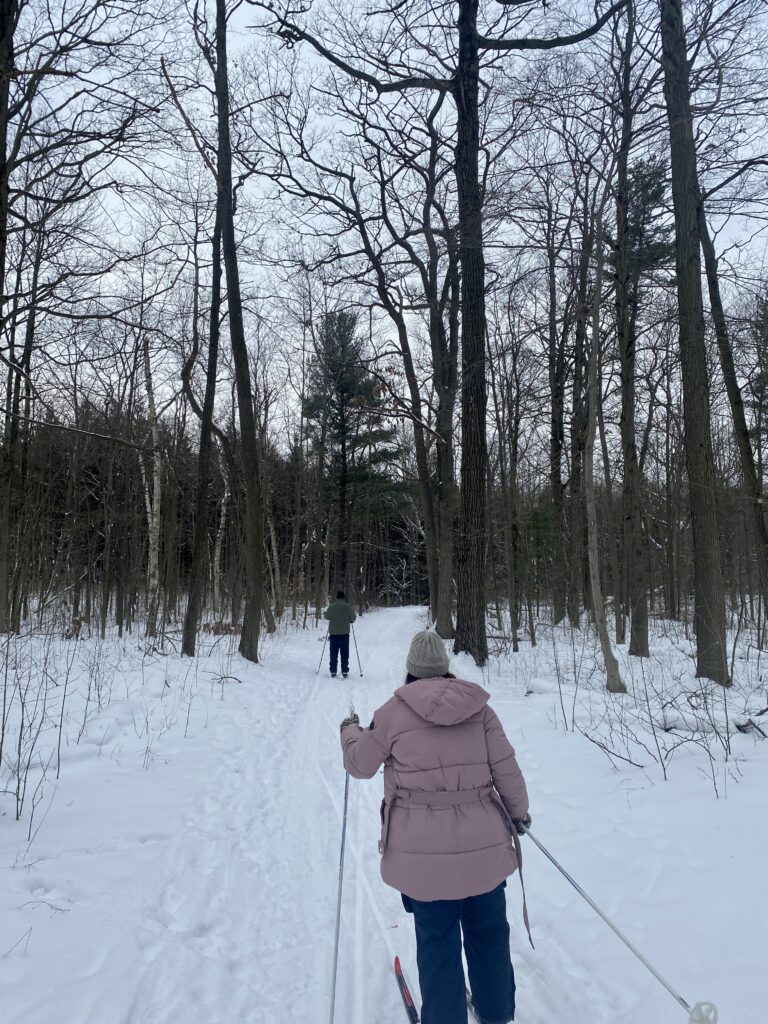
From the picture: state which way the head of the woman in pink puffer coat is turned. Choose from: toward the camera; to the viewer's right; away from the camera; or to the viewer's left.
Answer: away from the camera

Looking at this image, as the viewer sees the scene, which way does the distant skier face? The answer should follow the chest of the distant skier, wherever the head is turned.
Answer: away from the camera

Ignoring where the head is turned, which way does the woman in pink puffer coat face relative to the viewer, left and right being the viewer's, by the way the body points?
facing away from the viewer

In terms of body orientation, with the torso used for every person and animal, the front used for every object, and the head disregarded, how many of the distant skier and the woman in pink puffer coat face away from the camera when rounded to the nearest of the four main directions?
2

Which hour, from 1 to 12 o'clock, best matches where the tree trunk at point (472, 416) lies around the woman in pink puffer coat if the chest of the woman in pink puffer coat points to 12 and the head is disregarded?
The tree trunk is roughly at 12 o'clock from the woman in pink puffer coat.

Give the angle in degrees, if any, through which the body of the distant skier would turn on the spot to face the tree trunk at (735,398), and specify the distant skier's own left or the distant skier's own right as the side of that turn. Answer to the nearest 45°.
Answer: approximately 90° to the distant skier's own right

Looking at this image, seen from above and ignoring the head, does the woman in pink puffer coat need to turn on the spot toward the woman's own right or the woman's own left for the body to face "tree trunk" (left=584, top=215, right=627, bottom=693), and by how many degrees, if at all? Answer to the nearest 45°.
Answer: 0° — they already face it
